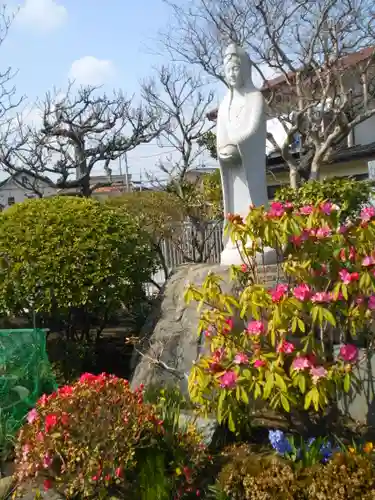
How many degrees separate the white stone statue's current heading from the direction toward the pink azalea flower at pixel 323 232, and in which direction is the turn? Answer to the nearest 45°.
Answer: approximately 45° to its left

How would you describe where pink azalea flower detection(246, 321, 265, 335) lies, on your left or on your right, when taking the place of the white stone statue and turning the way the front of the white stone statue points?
on your left

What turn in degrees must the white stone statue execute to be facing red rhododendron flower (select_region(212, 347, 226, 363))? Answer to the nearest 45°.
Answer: approximately 45° to its left

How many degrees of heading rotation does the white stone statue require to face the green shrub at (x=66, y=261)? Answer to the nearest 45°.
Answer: approximately 45° to its right

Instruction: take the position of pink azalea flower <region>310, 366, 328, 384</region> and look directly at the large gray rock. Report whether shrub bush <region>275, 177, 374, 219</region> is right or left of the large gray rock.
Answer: right

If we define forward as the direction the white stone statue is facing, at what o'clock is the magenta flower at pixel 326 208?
The magenta flower is roughly at 10 o'clock from the white stone statue.

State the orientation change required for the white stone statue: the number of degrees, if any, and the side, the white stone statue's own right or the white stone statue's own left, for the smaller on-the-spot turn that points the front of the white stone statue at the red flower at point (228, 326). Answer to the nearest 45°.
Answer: approximately 45° to the white stone statue's own left

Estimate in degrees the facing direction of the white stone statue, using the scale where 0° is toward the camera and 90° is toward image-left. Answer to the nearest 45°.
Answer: approximately 45°
